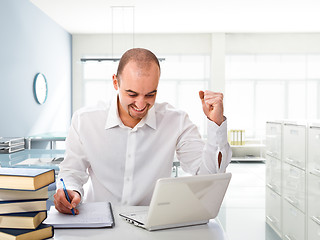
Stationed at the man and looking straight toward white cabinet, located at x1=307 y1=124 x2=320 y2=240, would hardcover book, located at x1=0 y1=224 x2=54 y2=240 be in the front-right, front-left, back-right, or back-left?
back-right

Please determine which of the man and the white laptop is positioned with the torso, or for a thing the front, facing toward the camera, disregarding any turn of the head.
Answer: the man

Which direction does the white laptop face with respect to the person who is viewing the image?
facing away from the viewer and to the left of the viewer

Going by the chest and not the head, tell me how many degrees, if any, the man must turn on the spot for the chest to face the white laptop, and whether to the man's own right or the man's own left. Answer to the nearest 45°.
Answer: approximately 45° to the man's own left

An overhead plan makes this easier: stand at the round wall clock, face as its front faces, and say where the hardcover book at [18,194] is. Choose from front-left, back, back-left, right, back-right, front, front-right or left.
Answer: front-right

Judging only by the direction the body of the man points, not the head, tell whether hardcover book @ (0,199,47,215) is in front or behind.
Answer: in front

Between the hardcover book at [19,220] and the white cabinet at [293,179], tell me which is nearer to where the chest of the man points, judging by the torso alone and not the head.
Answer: the hardcover book

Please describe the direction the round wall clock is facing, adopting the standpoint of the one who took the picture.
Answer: facing the viewer and to the right of the viewer

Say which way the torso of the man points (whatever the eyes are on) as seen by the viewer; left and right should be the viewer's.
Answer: facing the viewer

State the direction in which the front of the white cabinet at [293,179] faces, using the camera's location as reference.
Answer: facing the viewer and to the left of the viewer

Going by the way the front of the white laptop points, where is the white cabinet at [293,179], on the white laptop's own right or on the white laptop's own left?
on the white laptop's own right

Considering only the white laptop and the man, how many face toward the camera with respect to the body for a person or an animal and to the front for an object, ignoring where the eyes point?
1
